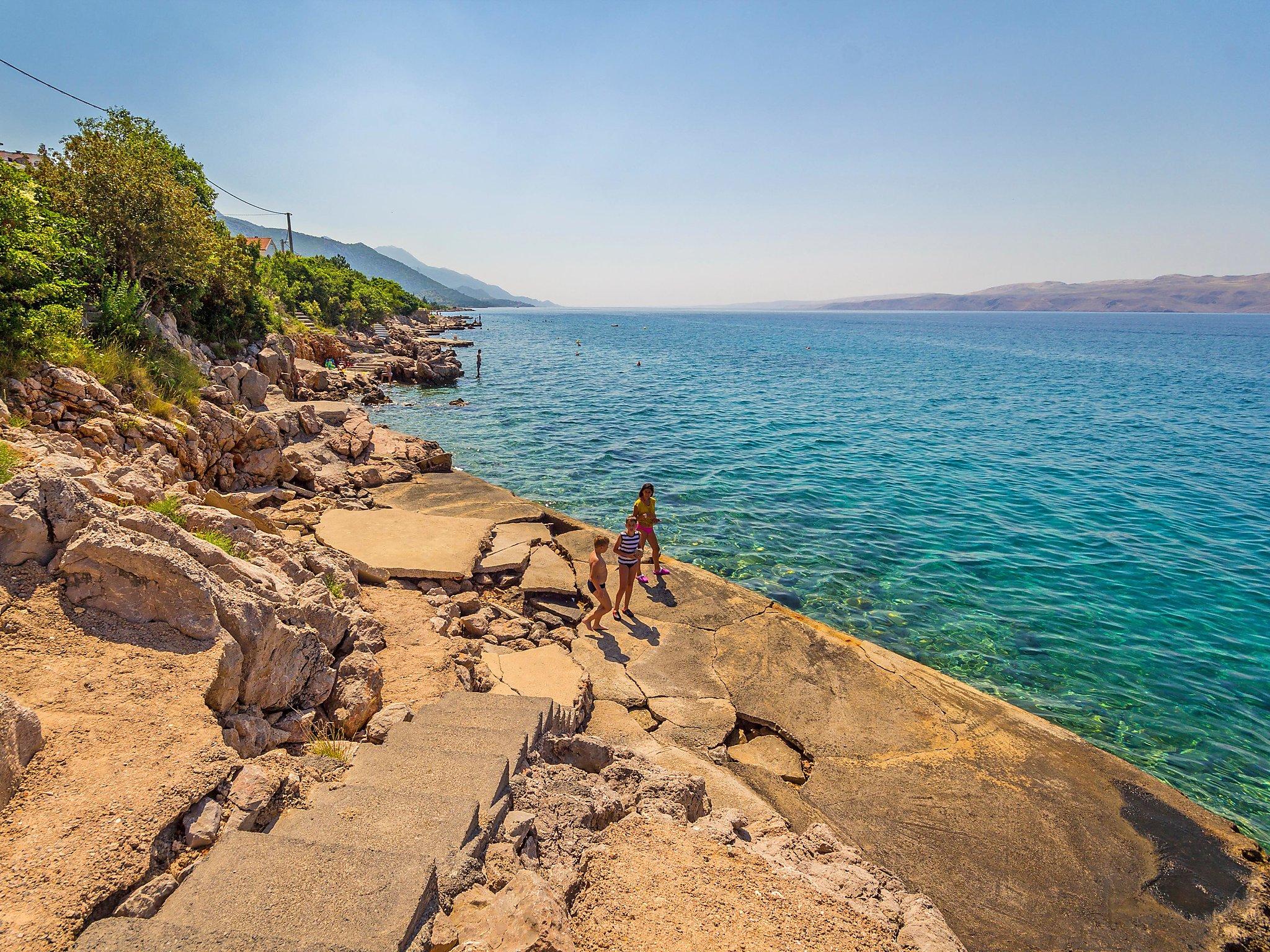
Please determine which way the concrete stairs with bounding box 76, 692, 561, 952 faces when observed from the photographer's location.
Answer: facing away from the viewer and to the right of the viewer

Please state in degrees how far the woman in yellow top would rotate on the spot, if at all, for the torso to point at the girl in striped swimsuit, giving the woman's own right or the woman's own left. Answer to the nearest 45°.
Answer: approximately 45° to the woman's own right

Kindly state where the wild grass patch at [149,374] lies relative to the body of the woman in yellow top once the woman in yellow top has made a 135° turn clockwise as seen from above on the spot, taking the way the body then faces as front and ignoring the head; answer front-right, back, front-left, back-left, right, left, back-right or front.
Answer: front

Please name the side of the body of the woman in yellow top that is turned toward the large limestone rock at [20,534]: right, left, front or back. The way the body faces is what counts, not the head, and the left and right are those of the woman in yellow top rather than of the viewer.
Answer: right

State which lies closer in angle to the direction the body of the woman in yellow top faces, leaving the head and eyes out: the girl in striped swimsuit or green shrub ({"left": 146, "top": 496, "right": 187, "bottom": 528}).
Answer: the girl in striped swimsuit

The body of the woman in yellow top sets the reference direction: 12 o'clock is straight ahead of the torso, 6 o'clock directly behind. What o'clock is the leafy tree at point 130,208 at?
The leafy tree is roughly at 5 o'clock from the woman in yellow top.
